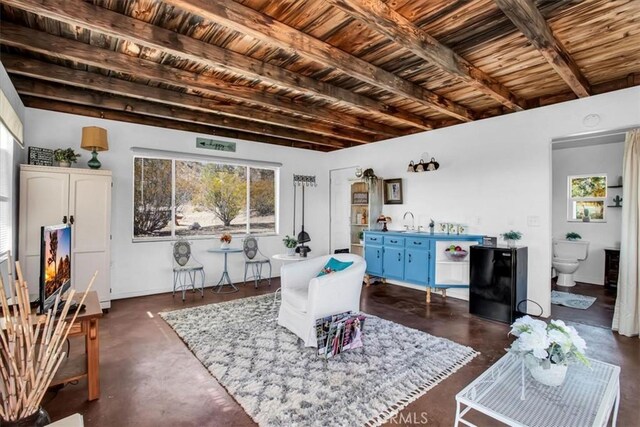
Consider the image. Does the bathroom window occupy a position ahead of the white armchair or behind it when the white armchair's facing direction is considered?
behind

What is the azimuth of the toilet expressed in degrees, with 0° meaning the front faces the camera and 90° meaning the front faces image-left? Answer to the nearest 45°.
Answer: approximately 0°

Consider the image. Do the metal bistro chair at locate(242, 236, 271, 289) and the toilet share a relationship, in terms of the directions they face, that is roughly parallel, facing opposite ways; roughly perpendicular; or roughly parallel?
roughly perpendicular

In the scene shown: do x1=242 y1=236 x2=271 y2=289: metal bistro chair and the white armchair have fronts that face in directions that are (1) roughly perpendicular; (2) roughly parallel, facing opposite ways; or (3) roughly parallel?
roughly perpendicular
